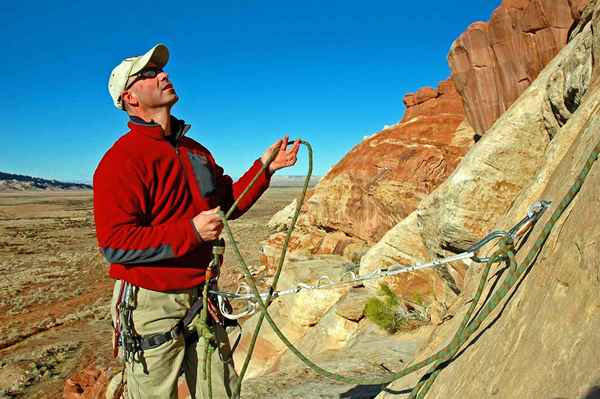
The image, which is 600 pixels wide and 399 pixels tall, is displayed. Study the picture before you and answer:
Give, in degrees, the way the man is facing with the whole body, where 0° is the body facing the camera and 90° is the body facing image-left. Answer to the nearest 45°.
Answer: approximately 315°

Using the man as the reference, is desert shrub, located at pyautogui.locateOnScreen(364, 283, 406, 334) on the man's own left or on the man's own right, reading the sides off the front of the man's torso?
on the man's own left

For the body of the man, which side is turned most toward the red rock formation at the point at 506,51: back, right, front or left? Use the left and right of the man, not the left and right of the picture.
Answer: left

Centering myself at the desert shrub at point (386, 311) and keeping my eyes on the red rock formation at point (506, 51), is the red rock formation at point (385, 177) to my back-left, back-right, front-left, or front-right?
front-left

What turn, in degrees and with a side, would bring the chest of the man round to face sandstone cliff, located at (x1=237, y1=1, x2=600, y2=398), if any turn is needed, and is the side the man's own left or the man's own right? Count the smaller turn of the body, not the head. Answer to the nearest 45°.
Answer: approximately 45° to the man's own left

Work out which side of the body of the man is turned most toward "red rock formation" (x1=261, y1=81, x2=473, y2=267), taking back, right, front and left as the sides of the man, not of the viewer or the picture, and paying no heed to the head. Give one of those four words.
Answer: left

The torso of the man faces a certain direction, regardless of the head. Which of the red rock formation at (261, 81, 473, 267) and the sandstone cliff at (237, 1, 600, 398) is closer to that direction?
the sandstone cliff
